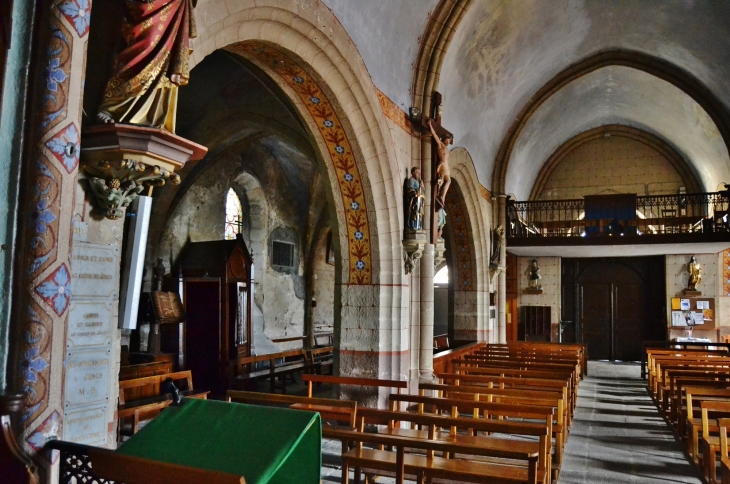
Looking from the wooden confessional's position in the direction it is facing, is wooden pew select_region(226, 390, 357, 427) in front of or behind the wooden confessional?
in front

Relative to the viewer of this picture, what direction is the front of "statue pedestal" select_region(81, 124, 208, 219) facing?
facing the viewer and to the right of the viewer

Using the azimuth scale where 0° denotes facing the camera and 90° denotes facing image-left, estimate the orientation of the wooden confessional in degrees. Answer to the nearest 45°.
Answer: approximately 315°

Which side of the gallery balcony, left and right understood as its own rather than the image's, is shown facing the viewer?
front

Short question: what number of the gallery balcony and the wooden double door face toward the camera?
2

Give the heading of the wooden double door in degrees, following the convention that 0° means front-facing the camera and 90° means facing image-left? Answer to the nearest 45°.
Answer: approximately 0°

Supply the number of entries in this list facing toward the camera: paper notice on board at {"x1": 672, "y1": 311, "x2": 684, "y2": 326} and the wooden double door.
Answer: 2

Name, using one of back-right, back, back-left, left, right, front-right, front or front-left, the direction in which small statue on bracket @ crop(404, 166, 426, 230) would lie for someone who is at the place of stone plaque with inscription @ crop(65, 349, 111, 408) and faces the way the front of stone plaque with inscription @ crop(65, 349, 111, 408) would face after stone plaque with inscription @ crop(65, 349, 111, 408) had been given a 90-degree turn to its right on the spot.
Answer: back

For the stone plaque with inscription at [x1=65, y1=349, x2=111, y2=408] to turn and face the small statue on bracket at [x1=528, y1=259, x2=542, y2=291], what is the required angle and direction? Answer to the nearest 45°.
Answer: approximately 90° to its left

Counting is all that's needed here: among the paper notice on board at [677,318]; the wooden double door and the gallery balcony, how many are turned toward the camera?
3

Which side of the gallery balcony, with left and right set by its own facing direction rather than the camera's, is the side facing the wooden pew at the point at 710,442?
front
